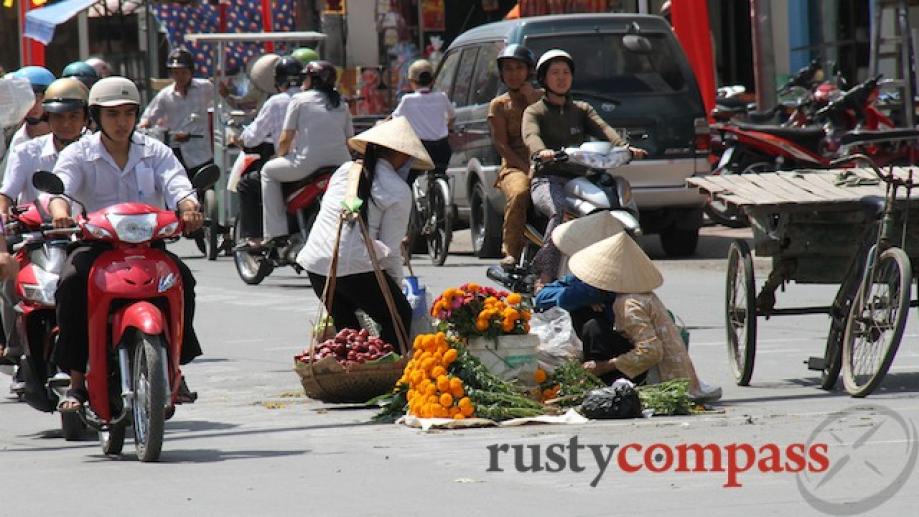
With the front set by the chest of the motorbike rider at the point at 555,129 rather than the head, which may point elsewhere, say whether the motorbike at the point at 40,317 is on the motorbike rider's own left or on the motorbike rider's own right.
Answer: on the motorbike rider's own right

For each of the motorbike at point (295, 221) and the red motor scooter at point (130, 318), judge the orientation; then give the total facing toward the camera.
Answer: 1

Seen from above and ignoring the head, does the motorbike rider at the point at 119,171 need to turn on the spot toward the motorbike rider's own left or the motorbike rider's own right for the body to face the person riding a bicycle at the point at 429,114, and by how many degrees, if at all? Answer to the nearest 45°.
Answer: approximately 180°

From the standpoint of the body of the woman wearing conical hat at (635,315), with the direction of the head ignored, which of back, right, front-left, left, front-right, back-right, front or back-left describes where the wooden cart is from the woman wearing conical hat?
back-right

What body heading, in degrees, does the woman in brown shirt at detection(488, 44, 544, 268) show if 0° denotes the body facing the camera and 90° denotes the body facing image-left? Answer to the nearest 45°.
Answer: approximately 315°

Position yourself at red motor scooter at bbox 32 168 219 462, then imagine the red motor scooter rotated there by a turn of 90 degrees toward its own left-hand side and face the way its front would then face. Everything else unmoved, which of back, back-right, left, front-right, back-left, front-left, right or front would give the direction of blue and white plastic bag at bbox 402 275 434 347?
front-left

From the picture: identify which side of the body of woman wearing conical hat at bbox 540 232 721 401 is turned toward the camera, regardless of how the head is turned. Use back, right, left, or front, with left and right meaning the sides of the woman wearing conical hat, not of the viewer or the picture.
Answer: left
